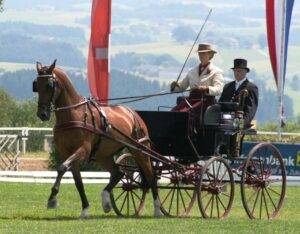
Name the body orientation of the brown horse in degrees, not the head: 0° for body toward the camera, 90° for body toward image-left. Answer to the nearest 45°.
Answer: approximately 45°

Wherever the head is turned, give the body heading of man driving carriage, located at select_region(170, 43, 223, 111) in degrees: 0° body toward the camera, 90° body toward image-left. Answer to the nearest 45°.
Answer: approximately 45°

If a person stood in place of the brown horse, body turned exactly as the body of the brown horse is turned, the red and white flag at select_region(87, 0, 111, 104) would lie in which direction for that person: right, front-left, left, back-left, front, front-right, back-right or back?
back-right

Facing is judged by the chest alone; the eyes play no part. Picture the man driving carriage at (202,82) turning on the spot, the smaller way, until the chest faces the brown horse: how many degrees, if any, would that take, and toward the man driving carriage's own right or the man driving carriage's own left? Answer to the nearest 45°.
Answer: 0° — they already face it
